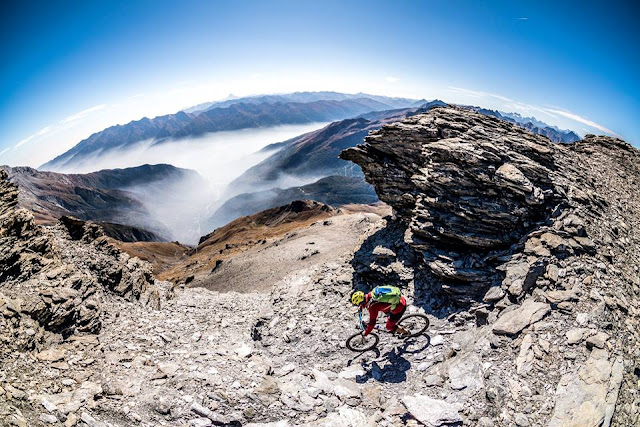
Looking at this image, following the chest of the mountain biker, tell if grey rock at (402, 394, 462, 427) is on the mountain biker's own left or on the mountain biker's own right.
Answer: on the mountain biker's own left

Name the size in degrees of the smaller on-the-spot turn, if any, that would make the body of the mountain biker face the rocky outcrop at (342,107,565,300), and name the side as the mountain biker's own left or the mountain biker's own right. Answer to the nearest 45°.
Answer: approximately 135° to the mountain biker's own right

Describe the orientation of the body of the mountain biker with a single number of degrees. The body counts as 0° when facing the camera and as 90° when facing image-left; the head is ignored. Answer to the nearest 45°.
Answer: approximately 90°

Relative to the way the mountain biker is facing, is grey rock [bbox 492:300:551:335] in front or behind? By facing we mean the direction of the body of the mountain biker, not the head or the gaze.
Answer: behind
